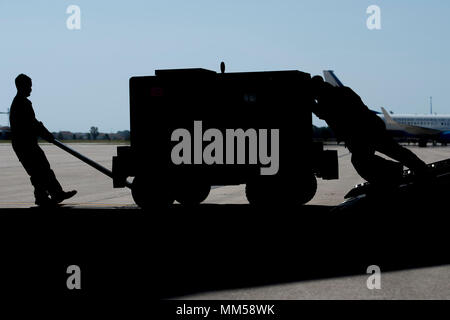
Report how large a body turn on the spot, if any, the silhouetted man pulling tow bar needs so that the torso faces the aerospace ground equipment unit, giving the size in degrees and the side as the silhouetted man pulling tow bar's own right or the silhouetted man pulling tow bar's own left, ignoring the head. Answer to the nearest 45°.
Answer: approximately 45° to the silhouetted man pulling tow bar's own right

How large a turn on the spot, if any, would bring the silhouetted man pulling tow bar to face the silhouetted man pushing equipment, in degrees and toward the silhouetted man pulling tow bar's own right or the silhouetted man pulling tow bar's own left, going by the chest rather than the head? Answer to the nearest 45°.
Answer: approximately 45° to the silhouetted man pulling tow bar's own right

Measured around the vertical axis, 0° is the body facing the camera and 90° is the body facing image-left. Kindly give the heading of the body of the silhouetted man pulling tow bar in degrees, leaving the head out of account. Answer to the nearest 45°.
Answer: approximately 270°
